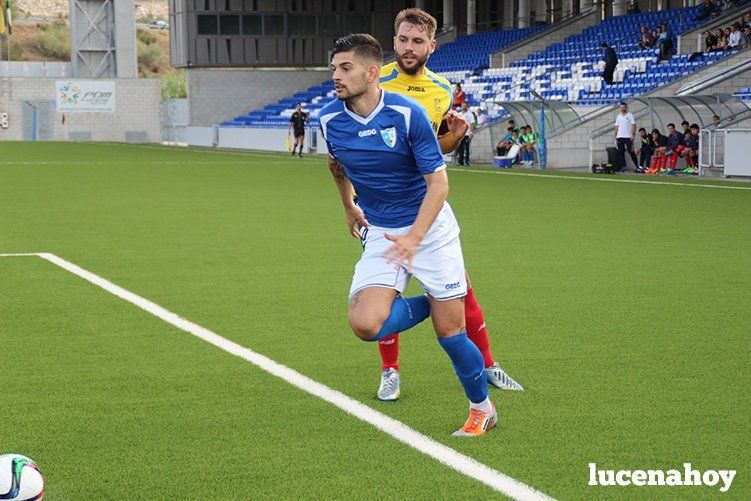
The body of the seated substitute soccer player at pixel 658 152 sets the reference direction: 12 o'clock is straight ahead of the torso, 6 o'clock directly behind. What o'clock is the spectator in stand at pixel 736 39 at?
The spectator in stand is roughly at 5 o'clock from the seated substitute soccer player.

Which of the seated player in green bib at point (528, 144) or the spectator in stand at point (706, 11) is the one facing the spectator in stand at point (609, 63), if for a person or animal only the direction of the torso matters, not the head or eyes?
the spectator in stand at point (706, 11)

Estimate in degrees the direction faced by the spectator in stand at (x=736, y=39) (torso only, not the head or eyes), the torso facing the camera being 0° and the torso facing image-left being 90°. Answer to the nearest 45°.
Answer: approximately 45°

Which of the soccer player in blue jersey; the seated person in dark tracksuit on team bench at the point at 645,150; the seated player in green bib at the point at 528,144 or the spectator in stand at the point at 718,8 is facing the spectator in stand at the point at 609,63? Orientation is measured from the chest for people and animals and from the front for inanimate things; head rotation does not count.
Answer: the spectator in stand at the point at 718,8

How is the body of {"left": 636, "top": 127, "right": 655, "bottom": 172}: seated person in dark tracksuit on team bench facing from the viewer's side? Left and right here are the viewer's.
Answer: facing the viewer and to the left of the viewer

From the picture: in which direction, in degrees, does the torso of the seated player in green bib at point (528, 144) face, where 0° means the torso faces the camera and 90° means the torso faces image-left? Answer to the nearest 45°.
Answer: approximately 45°

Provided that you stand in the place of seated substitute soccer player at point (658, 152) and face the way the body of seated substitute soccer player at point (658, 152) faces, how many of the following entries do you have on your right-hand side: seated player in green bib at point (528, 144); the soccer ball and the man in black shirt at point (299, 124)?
2

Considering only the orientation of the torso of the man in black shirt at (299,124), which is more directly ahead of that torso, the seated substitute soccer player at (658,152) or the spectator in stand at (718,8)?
the seated substitute soccer player

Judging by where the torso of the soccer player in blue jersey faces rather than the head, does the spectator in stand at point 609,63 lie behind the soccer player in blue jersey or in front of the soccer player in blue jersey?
behind

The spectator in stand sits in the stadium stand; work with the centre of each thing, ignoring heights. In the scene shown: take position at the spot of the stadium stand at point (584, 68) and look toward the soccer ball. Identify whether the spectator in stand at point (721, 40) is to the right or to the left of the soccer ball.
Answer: left

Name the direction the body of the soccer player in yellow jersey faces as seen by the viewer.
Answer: toward the camera

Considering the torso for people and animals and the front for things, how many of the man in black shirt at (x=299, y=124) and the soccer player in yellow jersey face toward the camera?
2

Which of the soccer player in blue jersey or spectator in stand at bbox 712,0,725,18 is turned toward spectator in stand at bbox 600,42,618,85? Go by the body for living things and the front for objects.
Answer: spectator in stand at bbox 712,0,725,18
